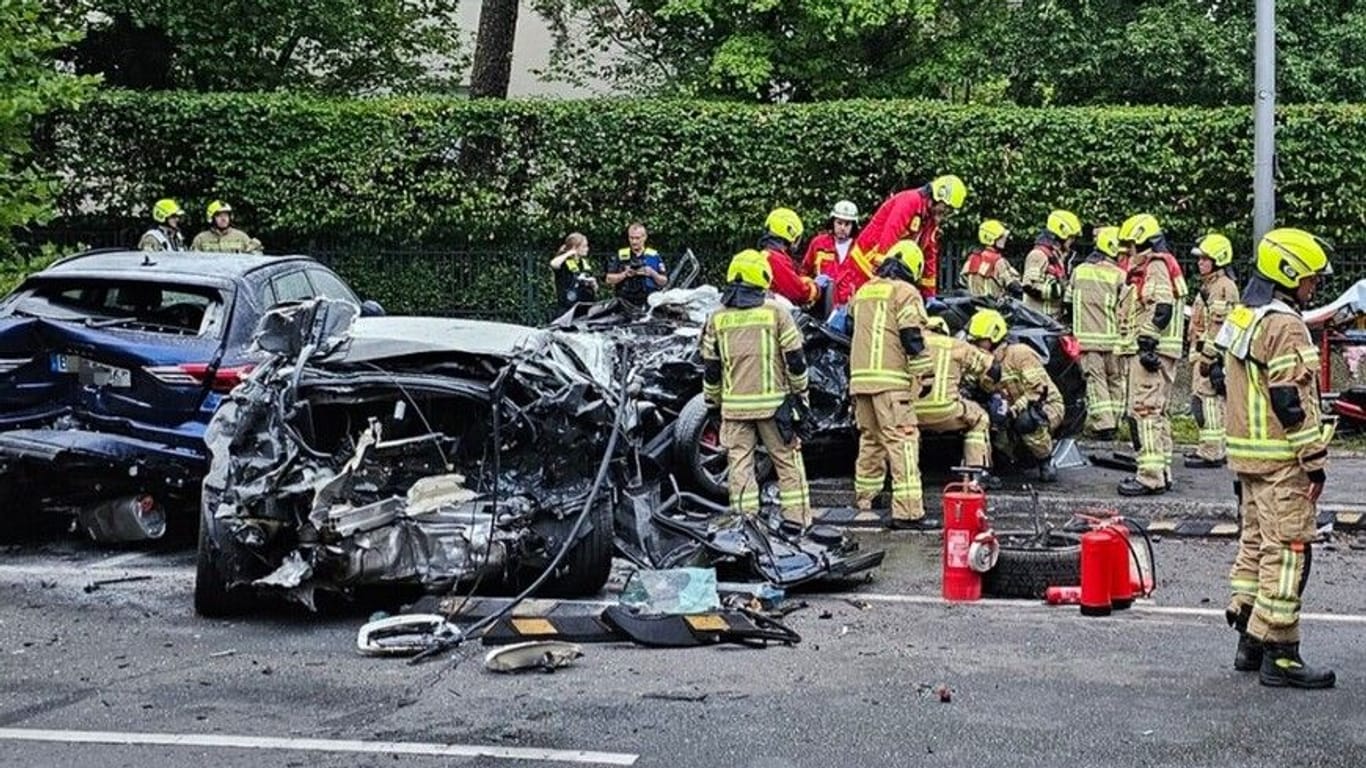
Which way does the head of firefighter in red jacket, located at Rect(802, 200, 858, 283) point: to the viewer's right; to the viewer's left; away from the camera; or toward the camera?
toward the camera

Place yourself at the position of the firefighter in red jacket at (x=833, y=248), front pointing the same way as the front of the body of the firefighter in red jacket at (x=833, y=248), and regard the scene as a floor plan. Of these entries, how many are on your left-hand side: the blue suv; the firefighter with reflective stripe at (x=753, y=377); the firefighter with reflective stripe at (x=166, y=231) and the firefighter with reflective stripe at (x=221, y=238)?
0

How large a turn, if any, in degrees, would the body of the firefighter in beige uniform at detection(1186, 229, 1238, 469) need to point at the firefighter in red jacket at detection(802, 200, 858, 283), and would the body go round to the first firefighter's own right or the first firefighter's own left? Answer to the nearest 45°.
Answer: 0° — they already face them

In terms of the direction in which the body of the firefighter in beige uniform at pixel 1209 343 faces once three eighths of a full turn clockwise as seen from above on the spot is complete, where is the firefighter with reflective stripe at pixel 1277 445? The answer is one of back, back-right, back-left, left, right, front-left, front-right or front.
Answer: back-right

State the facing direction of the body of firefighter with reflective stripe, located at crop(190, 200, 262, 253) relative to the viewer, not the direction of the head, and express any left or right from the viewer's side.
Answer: facing the viewer

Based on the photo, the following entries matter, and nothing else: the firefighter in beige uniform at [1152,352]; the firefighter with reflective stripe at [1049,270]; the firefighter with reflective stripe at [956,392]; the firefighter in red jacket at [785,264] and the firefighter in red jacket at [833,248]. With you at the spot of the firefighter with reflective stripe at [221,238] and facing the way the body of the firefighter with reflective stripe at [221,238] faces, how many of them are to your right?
0

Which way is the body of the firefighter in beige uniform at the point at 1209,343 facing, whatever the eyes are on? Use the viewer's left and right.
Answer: facing to the left of the viewer

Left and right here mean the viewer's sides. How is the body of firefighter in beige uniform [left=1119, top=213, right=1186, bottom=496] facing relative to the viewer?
facing to the left of the viewer

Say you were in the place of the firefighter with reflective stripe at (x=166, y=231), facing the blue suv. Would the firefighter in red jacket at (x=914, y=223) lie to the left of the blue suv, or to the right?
left

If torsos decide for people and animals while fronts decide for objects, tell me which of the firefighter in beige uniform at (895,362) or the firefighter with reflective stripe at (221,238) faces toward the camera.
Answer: the firefighter with reflective stripe

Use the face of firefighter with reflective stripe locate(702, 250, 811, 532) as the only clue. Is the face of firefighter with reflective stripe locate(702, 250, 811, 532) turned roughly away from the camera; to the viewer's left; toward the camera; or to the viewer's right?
away from the camera
